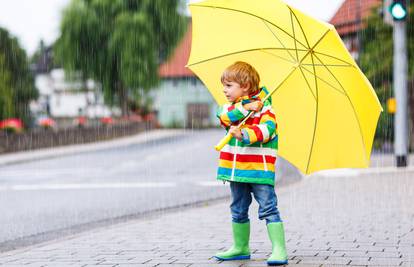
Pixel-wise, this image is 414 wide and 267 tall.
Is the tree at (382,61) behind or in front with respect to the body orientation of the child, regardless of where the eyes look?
behind

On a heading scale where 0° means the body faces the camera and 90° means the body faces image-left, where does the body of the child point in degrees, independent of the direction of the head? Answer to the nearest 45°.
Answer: approximately 45°

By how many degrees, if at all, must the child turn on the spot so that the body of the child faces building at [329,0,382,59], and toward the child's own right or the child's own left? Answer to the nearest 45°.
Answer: approximately 135° to the child's own right

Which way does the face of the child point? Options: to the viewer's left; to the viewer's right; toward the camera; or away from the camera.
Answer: to the viewer's left

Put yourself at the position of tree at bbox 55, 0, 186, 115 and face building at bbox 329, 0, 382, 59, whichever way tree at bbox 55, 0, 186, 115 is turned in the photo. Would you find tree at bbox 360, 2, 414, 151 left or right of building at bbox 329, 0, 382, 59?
right

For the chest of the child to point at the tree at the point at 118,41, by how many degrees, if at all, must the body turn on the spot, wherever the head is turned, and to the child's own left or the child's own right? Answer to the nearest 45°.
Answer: approximately 135° to the child's own right
